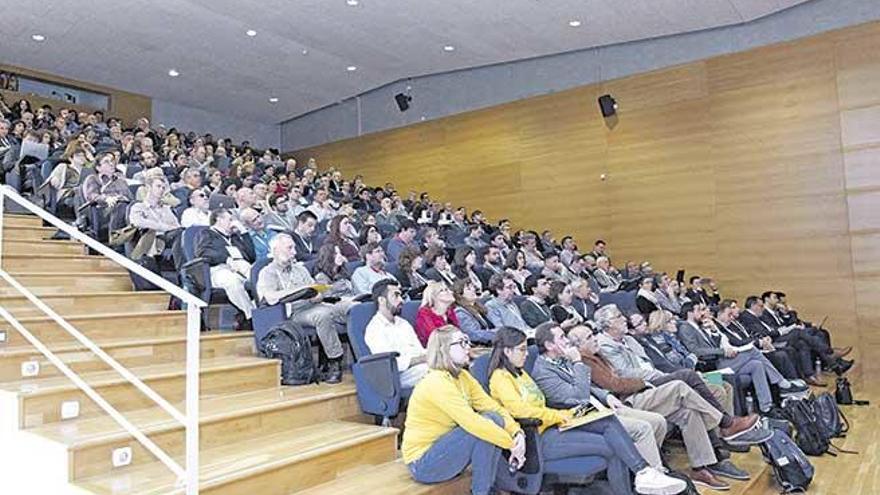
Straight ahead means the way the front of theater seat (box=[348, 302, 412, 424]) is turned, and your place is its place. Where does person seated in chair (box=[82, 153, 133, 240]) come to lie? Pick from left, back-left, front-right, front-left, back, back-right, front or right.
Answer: back-left

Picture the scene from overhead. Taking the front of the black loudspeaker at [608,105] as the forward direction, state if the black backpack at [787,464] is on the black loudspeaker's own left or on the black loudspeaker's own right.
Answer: on the black loudspeaker's own left

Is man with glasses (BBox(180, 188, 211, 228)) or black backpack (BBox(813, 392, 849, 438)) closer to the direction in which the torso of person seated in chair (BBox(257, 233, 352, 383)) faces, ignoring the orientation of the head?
the black backpack

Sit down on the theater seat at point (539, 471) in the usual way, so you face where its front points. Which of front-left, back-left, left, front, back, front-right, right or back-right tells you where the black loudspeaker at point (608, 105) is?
left

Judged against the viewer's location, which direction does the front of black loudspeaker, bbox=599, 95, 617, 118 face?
facing the viewer and to the left of the viewer

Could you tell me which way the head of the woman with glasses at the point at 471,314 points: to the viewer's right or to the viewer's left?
to the viewer's right

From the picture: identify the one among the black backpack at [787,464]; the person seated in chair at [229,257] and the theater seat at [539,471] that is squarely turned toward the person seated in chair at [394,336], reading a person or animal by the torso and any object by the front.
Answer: the person seated in chair at [229,257]

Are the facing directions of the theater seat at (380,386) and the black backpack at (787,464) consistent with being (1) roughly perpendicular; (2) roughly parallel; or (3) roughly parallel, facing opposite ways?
roughly perpendicular

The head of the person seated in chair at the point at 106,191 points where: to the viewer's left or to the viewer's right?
to the viewer's right

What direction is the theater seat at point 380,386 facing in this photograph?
to the viewer's right

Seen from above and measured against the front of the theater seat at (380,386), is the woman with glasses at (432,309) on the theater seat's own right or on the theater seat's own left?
on the theater seat's own left

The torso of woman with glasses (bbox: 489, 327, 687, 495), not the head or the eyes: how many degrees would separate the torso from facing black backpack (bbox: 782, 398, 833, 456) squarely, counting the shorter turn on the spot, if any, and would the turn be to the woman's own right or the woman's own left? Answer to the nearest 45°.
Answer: approximately 45° to the woman's own left

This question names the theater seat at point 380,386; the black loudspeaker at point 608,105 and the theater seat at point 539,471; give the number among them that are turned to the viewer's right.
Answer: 2

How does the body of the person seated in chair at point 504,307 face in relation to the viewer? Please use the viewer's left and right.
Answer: facing the viewer and to the right of the viewer

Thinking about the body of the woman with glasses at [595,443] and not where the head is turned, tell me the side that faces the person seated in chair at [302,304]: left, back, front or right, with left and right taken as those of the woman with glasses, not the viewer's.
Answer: back

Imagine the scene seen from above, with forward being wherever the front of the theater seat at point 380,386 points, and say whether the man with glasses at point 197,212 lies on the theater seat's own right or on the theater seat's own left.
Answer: on the theater seat's own left

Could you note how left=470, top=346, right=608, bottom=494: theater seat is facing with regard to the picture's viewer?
facing to the right of the viewer
